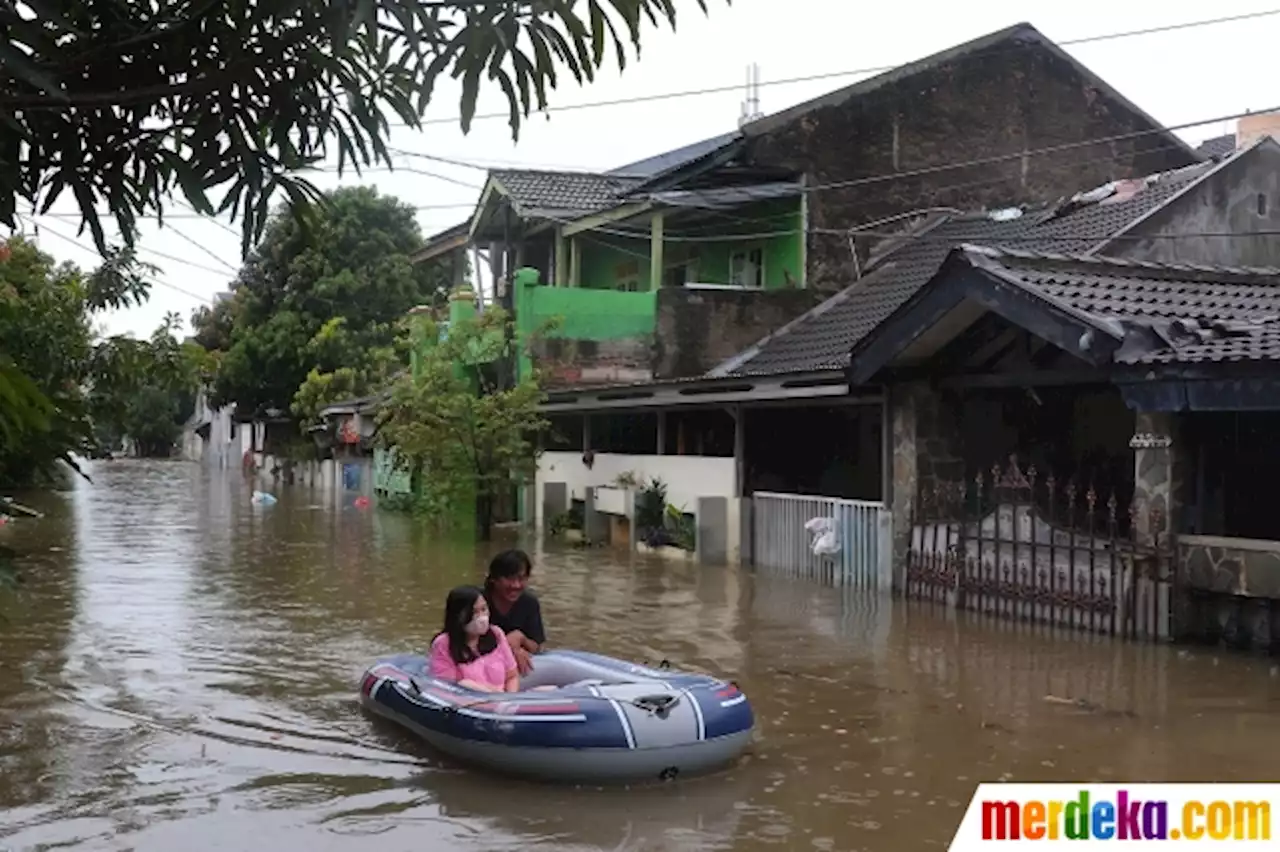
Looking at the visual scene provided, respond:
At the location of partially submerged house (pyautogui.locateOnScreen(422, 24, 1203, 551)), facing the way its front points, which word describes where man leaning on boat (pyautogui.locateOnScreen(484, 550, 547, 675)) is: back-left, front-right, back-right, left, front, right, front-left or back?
front-left

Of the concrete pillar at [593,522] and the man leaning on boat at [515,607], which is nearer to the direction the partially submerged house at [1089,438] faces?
the man leaning on boat

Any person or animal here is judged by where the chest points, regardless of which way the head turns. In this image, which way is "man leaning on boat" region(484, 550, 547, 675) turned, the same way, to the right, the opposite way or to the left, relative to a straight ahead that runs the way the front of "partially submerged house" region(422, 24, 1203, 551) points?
to the left

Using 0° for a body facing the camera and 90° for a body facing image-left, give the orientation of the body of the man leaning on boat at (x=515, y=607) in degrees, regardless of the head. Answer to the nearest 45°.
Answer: approximately 315°

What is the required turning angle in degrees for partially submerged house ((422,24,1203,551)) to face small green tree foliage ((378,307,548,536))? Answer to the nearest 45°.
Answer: approximately 45° to its right

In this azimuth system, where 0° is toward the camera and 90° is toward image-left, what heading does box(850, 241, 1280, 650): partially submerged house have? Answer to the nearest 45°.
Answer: approximately 45°

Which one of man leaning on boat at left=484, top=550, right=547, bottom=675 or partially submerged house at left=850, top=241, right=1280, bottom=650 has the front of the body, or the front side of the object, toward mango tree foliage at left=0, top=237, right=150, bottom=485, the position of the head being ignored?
the partially submerged house

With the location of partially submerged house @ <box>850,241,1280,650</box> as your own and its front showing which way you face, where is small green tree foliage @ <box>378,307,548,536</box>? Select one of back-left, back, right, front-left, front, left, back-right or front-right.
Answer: right

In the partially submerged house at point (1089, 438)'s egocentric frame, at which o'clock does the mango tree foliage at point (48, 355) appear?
The mango tree foliage is roughly at 12 o'clock from the partially submerged house.

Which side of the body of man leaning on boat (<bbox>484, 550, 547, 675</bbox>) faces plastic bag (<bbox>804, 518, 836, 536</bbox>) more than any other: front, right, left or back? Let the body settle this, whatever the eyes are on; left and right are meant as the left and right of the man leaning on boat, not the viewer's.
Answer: left

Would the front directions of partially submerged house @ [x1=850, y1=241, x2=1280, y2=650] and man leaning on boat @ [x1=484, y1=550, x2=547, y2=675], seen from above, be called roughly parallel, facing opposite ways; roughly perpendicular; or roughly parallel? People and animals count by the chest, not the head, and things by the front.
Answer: roughly perpendicular

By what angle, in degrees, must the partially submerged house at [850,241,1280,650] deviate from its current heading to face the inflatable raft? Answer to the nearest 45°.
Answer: approximately 45° to its left
